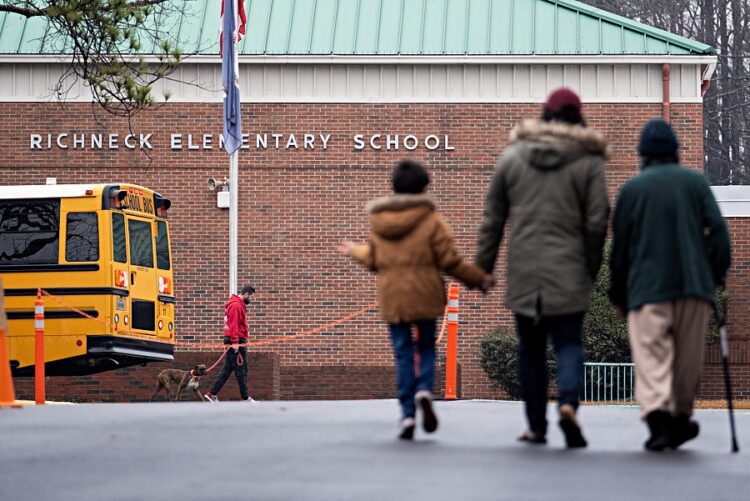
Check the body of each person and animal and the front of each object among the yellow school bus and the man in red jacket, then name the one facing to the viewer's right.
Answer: the man in red jacket

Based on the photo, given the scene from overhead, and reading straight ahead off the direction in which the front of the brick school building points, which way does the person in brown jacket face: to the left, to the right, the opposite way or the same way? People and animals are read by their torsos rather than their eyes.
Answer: the opposite way

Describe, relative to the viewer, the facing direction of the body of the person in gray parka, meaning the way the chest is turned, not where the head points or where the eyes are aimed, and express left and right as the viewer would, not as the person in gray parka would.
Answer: facing away from the viewer

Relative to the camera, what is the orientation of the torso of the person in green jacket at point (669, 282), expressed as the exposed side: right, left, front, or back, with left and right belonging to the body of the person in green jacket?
back

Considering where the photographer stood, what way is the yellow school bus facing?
facing away from the viewer and to the left of the viewer

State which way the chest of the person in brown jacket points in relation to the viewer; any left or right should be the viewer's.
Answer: facing away from the viewer

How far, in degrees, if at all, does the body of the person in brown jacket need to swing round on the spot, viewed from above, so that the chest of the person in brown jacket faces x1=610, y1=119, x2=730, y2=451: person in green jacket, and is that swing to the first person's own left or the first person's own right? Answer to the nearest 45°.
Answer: approximately 90° to the first person's own right

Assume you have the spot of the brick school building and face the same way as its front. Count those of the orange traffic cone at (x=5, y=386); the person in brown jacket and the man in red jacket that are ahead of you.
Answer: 3

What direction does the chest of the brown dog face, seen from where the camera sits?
to the viewer's right

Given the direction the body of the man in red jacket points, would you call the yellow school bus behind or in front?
behind

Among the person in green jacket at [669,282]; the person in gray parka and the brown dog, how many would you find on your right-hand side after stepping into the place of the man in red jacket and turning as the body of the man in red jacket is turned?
2

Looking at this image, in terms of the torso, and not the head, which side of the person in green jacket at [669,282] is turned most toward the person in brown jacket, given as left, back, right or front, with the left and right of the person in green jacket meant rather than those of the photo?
left

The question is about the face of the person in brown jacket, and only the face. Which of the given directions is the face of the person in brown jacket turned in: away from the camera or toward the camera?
away from the camera

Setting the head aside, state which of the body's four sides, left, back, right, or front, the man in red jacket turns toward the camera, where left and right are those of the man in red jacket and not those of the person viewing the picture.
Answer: right
